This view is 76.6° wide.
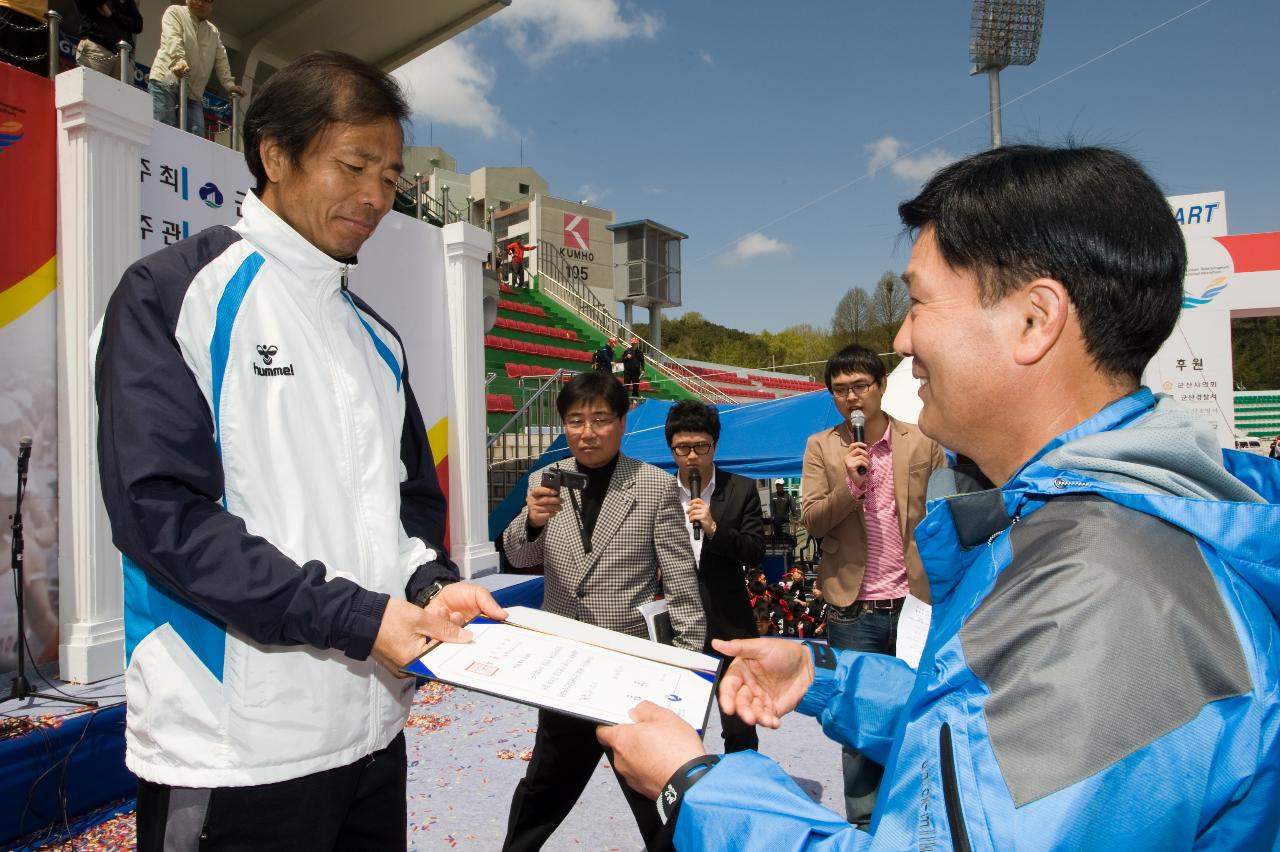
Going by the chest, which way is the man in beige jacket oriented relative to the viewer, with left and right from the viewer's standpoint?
facing the viewer

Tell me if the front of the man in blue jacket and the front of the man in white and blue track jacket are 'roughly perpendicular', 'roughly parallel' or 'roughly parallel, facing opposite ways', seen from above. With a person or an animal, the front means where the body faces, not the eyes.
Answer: roughly parallel, facing opposite ways

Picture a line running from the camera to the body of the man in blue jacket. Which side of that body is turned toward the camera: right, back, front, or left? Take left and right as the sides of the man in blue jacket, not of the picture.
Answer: left

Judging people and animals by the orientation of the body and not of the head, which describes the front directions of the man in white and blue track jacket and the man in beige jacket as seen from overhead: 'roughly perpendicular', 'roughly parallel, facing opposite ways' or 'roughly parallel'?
roughly perpendicular

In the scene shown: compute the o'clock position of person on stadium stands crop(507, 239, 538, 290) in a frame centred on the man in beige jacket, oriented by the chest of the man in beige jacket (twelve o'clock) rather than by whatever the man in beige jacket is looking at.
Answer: The person on stadium stands is roughly at 5 o'clock from the man in beige jacket.

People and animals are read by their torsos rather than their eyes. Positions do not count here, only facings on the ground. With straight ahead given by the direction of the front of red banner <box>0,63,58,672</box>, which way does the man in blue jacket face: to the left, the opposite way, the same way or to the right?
the opposite way

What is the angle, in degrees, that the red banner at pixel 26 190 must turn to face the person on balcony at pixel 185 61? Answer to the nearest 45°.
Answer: approximately 90° to its left

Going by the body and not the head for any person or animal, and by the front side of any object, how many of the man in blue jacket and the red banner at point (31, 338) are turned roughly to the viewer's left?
1

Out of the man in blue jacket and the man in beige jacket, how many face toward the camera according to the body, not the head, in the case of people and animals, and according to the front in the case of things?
1

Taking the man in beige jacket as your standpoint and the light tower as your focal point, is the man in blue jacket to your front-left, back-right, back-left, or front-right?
back-right
